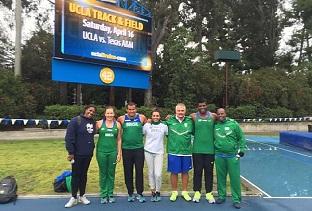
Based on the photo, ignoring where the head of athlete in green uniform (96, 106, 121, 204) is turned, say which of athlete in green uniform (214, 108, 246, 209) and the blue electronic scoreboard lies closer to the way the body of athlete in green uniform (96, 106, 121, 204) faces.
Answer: the athlete in green uniform

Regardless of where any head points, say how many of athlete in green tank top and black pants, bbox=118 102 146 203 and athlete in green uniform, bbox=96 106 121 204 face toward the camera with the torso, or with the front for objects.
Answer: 2

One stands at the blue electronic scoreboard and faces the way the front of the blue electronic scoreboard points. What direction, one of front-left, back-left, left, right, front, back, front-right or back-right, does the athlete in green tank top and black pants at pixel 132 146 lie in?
front-right

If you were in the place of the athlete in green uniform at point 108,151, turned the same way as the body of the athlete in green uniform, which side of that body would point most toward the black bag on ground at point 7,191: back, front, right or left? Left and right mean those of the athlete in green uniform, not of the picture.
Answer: right

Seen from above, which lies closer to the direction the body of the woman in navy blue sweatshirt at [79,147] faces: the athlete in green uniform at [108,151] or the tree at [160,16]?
the athlete in green uniform

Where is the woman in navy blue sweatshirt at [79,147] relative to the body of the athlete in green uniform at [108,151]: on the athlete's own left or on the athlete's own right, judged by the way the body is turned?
on the athlete's own right

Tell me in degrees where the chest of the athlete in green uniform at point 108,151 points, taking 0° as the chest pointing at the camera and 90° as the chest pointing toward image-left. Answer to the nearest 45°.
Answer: approximately 0°

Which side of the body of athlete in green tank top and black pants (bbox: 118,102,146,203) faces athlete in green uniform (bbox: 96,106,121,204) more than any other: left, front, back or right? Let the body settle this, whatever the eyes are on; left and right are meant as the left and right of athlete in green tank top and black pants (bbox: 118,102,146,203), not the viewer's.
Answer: right

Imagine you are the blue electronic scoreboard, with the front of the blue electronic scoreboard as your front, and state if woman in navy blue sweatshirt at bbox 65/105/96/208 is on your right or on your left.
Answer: on your right

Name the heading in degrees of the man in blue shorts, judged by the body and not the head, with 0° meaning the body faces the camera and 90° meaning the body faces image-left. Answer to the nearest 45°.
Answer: approximately 0°

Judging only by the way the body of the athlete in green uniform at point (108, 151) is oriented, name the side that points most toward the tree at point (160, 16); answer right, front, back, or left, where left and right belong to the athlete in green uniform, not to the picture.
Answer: back

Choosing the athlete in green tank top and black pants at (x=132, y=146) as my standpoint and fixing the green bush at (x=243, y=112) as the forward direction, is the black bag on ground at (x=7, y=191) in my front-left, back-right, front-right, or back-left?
back-left

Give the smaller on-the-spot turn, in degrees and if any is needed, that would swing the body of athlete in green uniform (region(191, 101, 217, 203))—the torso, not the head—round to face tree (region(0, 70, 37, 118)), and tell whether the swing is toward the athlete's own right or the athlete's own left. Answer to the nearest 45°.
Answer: approximately 135° to the athlete's own right

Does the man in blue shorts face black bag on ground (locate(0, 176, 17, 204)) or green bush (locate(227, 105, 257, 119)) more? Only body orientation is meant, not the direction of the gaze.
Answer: the black bag on ground
